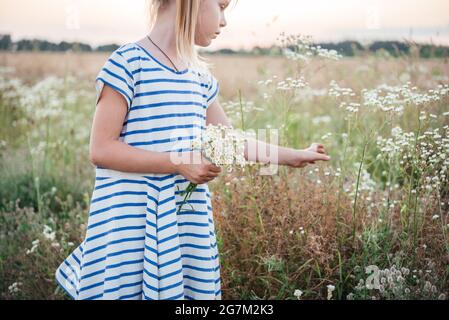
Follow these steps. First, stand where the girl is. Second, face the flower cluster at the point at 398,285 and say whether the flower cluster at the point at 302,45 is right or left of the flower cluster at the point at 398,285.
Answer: left

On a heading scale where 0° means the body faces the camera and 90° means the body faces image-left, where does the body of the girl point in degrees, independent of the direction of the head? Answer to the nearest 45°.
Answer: approximately 315°

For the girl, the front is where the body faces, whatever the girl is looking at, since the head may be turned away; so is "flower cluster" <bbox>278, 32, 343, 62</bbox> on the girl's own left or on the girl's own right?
on the girl's own left

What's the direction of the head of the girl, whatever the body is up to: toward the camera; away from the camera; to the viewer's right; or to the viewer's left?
to the viewer's right
